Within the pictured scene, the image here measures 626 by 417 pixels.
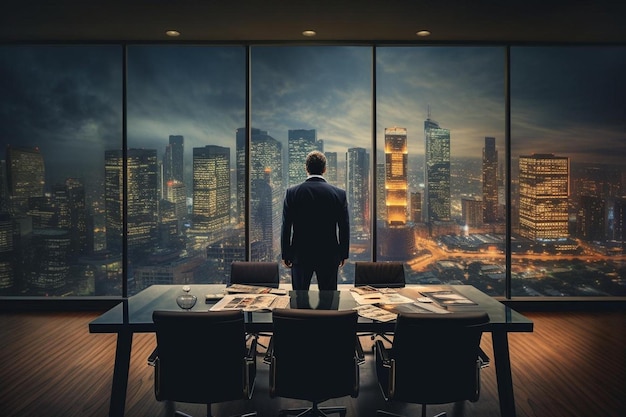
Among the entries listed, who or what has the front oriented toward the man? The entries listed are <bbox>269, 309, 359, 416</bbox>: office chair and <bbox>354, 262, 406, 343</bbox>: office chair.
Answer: <bbox>269, 309, 359, 416</bbox>: office chair

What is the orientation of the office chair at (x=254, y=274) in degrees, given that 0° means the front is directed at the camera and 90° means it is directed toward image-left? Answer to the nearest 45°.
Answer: approximately 0°

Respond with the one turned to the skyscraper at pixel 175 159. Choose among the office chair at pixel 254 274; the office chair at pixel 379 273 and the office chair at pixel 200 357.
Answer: the office chair at pixel 200 357

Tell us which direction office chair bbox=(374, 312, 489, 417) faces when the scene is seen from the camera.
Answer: facing away from the viewer

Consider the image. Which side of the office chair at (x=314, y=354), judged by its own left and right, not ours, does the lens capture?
back

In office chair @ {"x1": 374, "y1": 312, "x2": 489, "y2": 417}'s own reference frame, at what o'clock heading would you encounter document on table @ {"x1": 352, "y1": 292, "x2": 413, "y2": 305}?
The document on table is roughly at 11 o'clock from the office chair.

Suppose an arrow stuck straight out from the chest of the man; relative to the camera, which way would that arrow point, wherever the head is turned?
away from the camera

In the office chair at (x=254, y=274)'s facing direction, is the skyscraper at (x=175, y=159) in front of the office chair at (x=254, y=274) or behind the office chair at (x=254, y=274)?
behind

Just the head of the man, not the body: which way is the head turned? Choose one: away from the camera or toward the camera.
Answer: away from the camera

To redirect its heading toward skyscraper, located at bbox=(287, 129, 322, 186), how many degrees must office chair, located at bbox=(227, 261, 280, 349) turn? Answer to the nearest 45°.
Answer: approximately 180°

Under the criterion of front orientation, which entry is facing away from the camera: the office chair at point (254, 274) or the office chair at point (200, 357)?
the office chair at point (200, 357)

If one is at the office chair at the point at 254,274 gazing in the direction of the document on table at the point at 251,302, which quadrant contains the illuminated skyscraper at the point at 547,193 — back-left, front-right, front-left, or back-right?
back-left

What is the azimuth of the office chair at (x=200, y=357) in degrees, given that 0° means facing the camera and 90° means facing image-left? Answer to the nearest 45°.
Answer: approximately 180°

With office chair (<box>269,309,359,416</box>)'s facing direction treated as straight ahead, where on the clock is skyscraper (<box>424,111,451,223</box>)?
The skyscraper is roughly at 1 o'clock from the office chair.
